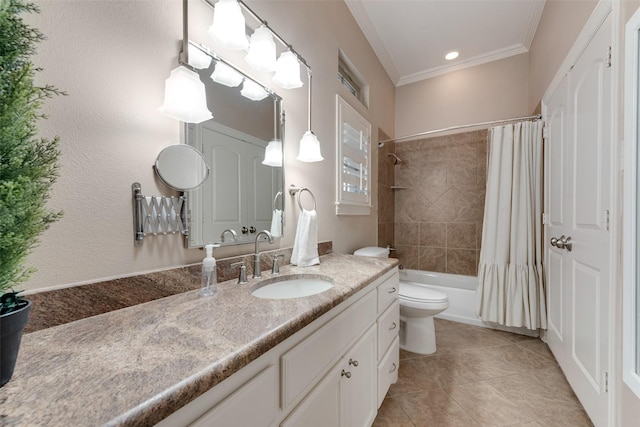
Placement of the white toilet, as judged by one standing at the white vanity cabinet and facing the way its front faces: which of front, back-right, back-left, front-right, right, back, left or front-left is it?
left

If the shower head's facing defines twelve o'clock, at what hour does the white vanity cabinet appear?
The white vanity cabinet is roughly at 3 o'clock from the shower head.

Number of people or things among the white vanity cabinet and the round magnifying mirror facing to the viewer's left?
0

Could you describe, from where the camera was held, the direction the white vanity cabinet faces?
facing the viewer and to the right of the viewer

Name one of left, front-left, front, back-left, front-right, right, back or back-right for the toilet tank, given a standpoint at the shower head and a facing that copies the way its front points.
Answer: right

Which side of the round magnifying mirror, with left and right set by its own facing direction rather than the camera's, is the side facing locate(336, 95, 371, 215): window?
left

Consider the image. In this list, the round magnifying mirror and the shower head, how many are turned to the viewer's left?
0

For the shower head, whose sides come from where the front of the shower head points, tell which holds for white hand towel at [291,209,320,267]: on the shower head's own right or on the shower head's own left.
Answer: on the shower head's own right

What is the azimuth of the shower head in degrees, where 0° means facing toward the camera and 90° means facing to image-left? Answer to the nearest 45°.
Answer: approximately 270°

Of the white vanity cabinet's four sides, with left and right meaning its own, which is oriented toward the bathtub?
left

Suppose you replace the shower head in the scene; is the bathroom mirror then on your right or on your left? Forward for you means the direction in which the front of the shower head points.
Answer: on your right
